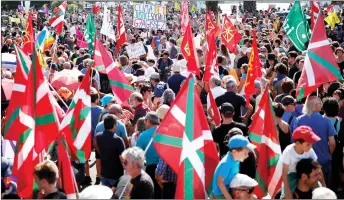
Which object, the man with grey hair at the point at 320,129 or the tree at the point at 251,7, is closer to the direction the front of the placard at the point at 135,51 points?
the man with grey hair

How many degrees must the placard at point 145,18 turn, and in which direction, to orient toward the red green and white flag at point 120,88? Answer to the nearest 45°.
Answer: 0° — it already faces it

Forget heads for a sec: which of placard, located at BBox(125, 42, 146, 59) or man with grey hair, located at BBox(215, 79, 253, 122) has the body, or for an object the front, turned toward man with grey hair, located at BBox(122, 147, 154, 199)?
the placard

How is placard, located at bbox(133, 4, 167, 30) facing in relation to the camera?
toward the camera

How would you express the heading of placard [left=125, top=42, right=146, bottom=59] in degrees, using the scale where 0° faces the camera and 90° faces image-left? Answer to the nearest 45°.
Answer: approximately 0°

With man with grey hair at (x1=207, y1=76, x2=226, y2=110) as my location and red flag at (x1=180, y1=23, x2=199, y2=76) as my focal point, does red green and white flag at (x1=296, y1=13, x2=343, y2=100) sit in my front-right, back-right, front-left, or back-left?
back-right

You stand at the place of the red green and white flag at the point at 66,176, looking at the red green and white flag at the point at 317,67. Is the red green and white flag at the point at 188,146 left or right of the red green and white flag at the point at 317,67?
right

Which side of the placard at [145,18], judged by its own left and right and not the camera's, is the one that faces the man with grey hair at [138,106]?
front
